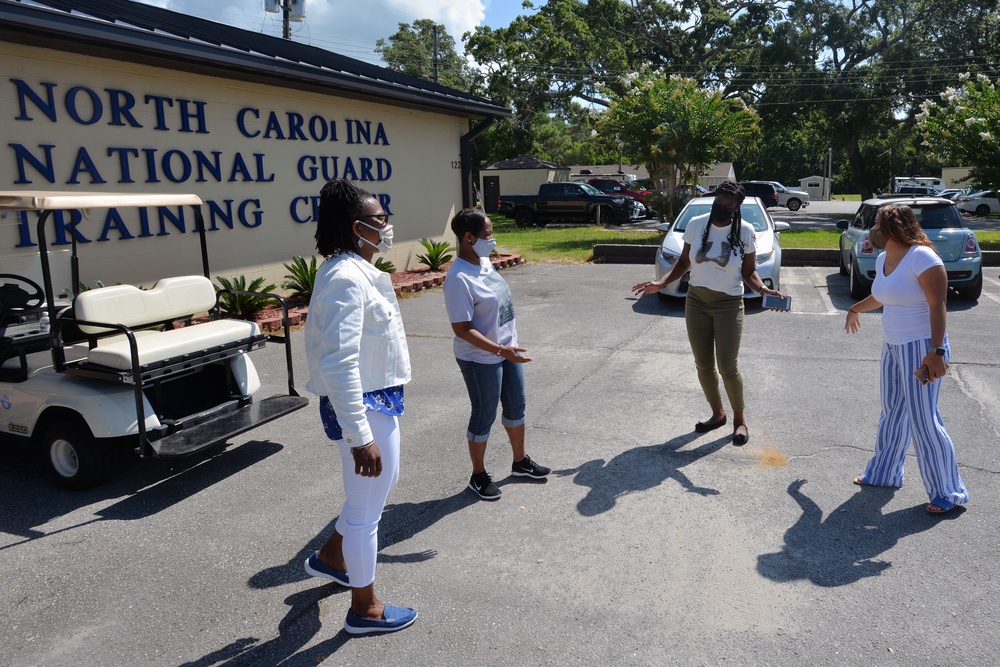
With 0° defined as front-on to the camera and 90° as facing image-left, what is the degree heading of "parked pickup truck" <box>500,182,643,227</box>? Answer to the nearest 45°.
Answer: approximately 270°

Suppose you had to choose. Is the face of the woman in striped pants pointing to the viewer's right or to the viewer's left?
to the viewer's left

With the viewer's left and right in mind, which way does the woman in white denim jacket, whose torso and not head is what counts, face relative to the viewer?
facing to the right of the viewer

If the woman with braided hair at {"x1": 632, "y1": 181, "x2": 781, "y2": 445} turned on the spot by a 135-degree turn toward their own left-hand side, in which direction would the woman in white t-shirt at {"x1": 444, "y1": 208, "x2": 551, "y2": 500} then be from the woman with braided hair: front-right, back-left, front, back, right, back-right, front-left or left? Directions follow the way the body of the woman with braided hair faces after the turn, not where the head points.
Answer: back

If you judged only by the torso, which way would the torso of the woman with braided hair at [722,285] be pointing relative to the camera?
toward the camera

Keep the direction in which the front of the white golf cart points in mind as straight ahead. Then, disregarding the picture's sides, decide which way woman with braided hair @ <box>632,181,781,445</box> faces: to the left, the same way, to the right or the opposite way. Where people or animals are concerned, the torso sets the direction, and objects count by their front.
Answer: to the left

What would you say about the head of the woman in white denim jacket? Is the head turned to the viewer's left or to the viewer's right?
to the viewer's right

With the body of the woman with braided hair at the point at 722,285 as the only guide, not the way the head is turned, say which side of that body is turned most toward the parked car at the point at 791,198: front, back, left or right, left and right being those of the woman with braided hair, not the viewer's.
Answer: back

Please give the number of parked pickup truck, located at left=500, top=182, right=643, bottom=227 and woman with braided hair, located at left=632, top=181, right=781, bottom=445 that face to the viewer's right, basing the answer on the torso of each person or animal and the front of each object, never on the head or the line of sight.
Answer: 1

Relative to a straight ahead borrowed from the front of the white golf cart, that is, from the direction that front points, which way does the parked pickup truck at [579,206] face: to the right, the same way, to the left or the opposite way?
the opposite way
